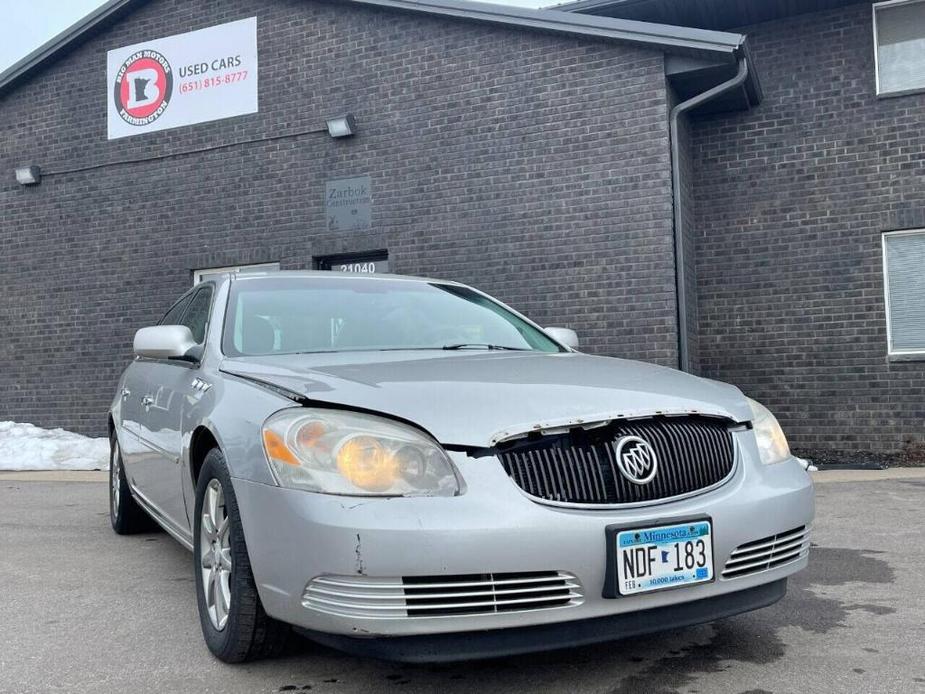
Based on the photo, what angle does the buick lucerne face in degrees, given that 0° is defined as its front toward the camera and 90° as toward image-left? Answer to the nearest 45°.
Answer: approximately 315°
